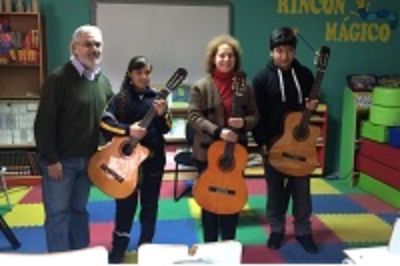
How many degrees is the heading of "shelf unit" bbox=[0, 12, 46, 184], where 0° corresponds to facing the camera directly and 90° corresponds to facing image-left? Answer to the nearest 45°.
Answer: approximately 0°

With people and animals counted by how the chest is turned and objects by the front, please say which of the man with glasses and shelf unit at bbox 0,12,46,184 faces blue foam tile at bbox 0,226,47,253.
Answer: the shelf unit

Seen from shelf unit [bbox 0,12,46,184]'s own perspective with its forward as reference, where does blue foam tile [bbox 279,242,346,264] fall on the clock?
The blue foam tile is roughly at 11 o'clock from the shelf unit.

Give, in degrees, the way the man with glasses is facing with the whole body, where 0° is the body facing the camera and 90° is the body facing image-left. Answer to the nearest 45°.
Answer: approximately 315°

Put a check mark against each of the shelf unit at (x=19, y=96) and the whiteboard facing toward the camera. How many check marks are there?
2

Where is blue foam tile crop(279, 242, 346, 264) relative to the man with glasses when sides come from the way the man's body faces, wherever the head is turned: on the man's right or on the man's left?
on the man's left
